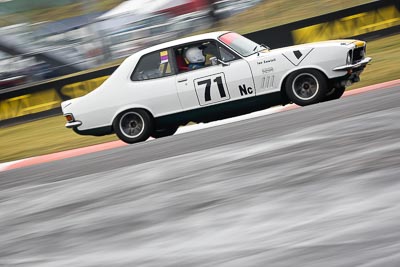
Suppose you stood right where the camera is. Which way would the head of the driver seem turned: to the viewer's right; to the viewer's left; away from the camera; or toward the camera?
to the viewer's right

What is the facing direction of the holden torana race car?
to the viewer's right
